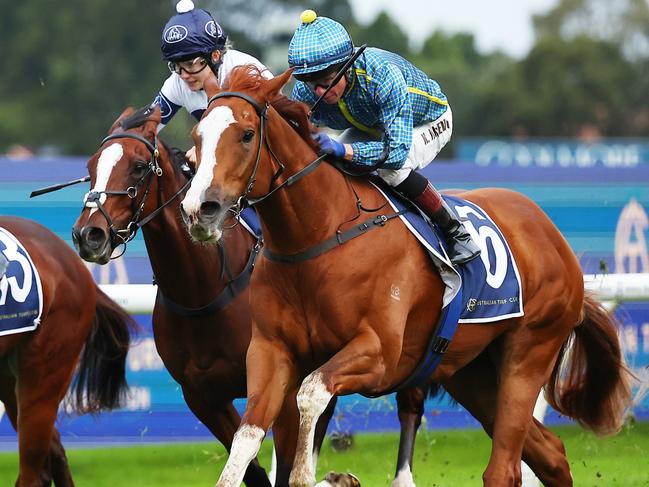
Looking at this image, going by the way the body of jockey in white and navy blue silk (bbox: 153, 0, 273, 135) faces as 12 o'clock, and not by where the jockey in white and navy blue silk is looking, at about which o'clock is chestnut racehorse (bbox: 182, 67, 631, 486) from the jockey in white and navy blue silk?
The chestnut racehorse is roughly at 10 o'clock from the jockey in white and navy blue silk.

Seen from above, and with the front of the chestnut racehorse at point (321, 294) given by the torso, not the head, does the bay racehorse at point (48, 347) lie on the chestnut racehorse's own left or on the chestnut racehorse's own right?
on the chestnut racehorse's own right

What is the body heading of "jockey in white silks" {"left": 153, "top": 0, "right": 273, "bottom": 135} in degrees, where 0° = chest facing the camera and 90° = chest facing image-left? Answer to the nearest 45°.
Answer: approximately 45°

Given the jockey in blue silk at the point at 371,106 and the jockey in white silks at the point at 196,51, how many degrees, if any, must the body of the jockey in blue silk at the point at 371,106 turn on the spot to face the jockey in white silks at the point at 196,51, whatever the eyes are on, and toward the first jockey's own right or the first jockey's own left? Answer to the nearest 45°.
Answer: approximately 90° to the first jockey's own right

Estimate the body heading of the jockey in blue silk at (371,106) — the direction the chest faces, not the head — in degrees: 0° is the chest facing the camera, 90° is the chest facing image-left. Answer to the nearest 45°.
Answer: approximately 45°

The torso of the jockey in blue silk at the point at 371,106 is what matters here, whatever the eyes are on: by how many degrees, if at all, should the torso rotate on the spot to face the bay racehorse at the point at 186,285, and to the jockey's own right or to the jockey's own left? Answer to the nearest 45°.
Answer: approximately 45° to the jockey's own right

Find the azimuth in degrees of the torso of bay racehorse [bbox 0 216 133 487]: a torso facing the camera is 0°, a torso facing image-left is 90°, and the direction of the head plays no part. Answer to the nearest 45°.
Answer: approximately 90°

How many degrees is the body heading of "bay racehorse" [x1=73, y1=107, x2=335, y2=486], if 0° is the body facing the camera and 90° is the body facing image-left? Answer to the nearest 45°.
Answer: approximately 45°
